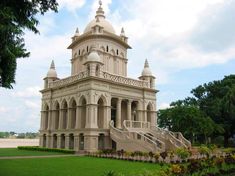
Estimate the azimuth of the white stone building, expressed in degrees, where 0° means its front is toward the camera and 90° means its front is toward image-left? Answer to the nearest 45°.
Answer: approximately 315°
